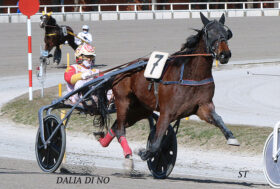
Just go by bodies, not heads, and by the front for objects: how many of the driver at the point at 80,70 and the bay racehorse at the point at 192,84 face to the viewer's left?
0

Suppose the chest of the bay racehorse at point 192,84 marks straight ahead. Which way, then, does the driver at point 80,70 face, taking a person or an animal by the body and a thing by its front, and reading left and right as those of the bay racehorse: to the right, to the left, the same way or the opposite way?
the same way

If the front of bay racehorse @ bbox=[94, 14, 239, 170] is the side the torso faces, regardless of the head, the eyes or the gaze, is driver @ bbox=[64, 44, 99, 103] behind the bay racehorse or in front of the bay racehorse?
behind

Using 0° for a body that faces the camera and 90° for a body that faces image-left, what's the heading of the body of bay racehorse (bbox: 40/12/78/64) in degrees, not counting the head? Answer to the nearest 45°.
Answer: approximately 45°

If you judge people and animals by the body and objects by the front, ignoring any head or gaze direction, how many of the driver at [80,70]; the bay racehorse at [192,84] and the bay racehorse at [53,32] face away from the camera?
0

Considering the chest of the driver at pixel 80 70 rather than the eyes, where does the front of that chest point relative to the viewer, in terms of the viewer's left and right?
facing the viewer and to the right of the viewer

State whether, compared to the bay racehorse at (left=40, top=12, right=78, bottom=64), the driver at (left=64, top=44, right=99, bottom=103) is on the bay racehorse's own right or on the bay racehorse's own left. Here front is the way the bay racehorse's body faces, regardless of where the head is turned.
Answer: on the bay racehorse's own left

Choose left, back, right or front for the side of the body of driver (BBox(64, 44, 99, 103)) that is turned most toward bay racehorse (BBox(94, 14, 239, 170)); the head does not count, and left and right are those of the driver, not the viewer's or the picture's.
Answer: front

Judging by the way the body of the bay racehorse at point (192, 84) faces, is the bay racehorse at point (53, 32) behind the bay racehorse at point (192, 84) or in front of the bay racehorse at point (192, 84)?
behind

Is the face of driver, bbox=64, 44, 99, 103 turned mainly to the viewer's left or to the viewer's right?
to the viewer's right
